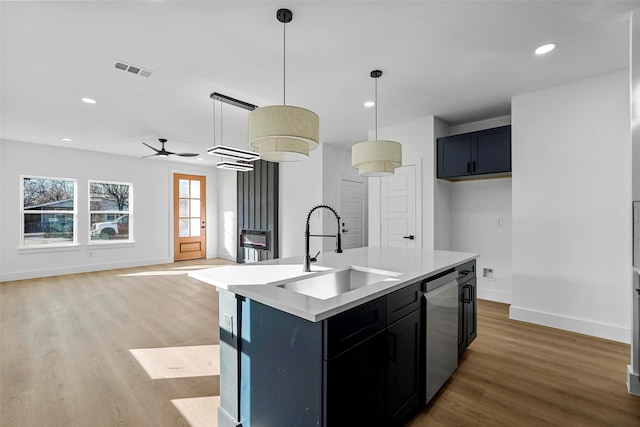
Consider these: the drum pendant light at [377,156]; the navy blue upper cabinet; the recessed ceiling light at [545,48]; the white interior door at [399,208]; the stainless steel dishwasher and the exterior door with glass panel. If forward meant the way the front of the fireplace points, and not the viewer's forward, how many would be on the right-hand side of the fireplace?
1

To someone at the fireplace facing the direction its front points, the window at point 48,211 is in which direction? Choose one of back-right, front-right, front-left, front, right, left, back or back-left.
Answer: front-right

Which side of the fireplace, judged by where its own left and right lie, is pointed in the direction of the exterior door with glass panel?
right

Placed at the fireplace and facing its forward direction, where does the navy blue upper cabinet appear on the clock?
The navy blue upper cabinet is roughly at 9 o'clock from the fireplace.

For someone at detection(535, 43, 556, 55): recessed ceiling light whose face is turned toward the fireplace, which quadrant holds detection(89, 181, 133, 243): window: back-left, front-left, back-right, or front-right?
front-left

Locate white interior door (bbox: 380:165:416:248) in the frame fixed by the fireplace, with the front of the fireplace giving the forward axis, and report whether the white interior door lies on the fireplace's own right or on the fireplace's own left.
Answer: on the fireplace's own left

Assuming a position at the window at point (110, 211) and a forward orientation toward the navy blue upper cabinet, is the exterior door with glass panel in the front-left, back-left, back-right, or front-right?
front-left

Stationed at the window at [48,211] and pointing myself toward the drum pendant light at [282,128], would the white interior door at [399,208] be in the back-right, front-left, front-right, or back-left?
front-left

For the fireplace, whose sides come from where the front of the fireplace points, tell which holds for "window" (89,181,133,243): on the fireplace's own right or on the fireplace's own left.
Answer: on the fireplace's own right

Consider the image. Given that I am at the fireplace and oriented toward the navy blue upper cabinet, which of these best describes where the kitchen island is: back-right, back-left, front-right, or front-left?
front-right

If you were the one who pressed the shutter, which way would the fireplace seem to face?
facing the viewer and to the left of the viewer

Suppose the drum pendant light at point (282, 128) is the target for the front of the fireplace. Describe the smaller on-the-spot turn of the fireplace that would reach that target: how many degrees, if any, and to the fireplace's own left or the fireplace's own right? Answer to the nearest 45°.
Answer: approximately 45° to the fireplace's own left

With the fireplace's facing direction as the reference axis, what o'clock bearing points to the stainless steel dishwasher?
The stainless steel dishwasher is roughly at 10 o'clock from the fireplace.

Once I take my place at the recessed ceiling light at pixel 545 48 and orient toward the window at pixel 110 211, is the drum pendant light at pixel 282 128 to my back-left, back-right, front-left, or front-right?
front-left
